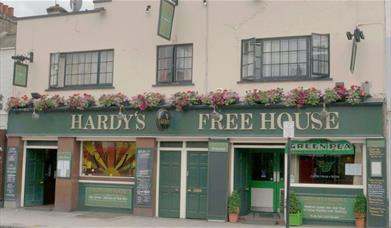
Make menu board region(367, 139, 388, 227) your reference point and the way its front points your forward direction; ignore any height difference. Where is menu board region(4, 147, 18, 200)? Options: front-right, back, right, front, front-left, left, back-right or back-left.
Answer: right

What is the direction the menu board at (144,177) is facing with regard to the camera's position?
facing the viewer

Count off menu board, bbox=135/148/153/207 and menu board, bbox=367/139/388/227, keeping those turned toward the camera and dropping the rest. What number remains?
2

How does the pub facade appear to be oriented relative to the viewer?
toward the camera

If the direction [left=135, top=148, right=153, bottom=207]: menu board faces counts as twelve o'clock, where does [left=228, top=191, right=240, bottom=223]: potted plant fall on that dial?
The potted plant is roughly at 10 o'clock from the menu board.

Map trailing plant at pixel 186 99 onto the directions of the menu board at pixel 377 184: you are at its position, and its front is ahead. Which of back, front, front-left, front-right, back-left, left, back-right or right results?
right

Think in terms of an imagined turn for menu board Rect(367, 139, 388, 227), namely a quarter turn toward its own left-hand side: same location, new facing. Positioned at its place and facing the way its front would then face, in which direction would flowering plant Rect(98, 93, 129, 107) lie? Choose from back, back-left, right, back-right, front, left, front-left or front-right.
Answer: back
